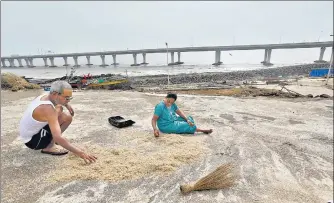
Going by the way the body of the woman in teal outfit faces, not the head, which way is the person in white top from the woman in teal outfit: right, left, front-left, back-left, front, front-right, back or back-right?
right

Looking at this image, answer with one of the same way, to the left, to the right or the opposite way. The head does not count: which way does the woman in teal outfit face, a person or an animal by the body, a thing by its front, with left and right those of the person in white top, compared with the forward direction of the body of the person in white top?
to the right

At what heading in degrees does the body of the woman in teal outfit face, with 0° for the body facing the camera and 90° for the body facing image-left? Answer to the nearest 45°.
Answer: approximately 315°

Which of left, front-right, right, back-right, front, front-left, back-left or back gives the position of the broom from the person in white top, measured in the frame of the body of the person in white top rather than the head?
front-right

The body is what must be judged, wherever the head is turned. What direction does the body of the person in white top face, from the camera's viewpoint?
to the viewer's right

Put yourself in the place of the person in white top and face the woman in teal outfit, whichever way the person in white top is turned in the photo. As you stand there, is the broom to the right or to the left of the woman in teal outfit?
right

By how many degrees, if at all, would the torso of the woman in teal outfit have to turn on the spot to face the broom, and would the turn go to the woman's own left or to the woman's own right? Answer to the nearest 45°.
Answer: approximately 45° to the woman's own right

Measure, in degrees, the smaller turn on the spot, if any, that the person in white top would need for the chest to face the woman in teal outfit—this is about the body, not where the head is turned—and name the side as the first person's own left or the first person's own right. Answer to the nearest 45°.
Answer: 0° — they already face them
